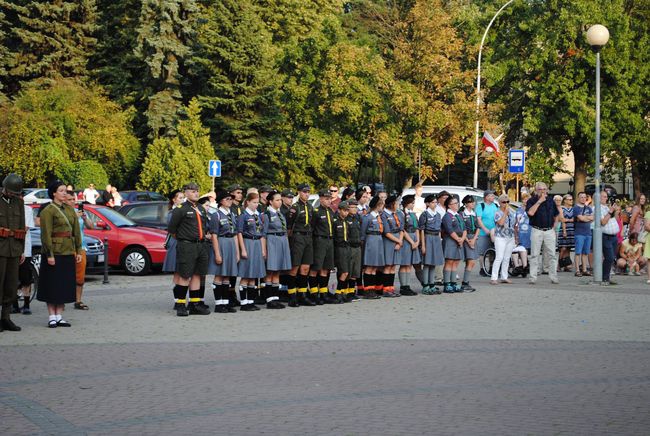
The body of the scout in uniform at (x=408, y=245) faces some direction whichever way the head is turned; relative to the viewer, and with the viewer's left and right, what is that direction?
facing the viewer and to the right of the viewer

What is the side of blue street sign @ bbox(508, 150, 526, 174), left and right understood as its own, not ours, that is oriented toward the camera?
front

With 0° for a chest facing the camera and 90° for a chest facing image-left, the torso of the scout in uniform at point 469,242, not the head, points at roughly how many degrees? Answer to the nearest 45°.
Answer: approximately 315°

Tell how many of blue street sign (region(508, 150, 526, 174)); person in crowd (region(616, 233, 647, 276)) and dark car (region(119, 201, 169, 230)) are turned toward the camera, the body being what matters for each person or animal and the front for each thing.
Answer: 2

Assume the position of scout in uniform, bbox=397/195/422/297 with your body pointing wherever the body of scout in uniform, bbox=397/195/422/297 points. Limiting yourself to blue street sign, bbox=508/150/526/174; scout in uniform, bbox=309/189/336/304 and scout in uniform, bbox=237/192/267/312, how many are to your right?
2

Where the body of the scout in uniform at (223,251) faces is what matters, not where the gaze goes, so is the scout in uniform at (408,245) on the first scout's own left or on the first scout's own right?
on the first scout's own left
